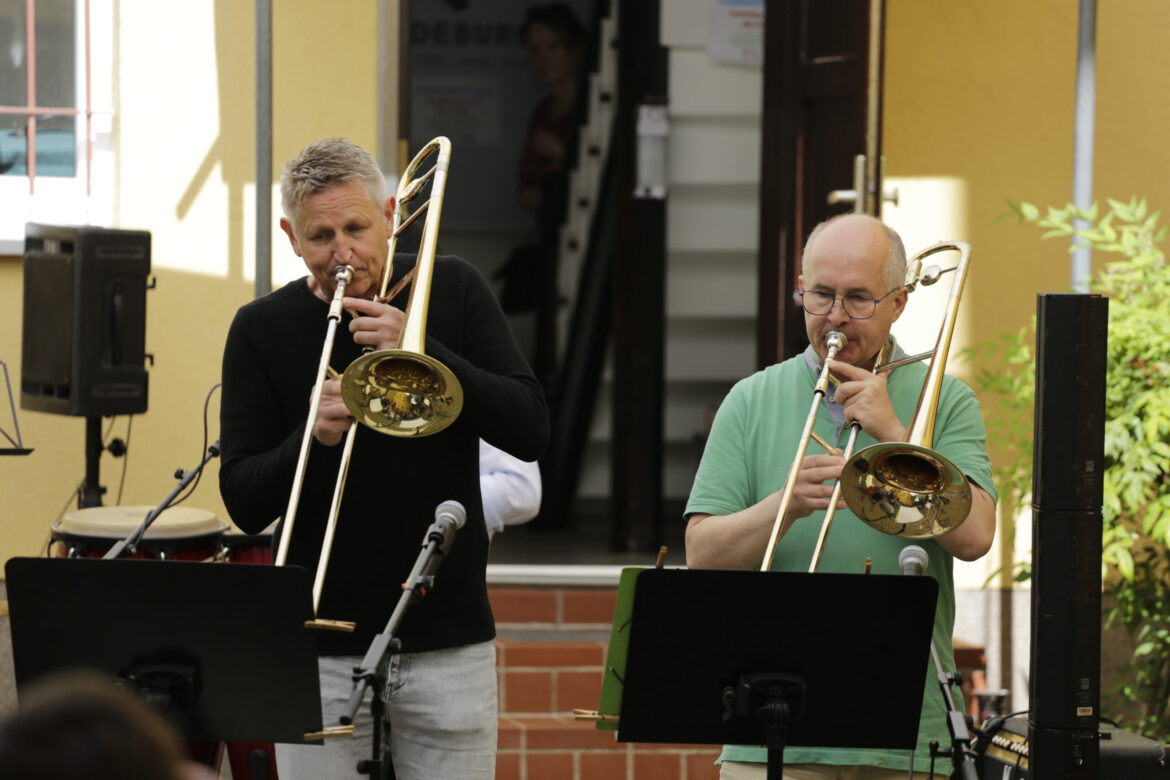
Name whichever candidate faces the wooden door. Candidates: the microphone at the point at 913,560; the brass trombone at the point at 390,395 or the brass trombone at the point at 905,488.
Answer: the microphone

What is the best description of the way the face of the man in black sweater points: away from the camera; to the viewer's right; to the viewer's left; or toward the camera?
toward the camera

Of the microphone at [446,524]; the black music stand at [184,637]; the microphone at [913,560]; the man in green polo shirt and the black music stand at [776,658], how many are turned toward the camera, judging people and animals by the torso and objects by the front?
1

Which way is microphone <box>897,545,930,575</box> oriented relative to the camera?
away from the camera

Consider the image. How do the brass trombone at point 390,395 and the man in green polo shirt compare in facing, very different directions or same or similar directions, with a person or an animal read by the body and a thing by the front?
same or similar directions

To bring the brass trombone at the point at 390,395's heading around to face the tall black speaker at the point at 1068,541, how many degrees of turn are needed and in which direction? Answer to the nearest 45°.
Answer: approximately 90° to its left

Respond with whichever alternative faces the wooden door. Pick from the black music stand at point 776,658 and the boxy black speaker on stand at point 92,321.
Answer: the black music stand

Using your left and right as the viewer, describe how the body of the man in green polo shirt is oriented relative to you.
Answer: facing the viewer

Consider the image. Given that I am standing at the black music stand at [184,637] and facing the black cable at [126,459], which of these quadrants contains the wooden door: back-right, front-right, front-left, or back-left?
front-right

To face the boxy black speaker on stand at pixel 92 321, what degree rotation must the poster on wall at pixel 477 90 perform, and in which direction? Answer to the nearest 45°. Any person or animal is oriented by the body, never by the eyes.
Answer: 0° — it already faces it

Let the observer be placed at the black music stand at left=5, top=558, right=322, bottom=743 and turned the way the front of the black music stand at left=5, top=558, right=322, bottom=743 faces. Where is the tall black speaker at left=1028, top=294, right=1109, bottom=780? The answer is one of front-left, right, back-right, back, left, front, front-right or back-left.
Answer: right

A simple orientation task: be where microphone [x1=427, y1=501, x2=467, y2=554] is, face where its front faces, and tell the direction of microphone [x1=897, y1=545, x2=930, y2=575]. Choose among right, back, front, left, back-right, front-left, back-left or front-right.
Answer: front-right

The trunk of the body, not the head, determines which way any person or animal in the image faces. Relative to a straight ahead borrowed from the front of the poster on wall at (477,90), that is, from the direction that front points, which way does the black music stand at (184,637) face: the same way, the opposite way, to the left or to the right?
the opposite way

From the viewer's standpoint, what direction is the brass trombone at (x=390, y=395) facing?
toward the camera

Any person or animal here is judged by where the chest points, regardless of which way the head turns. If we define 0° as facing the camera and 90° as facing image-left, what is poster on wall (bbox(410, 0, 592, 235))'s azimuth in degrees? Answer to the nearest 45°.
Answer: approximately 0°

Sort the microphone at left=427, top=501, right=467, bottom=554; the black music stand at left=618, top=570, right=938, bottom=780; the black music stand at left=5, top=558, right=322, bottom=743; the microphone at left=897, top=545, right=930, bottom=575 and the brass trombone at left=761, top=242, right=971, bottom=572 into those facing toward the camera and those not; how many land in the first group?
1

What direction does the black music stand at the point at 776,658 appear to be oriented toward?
away from the camera

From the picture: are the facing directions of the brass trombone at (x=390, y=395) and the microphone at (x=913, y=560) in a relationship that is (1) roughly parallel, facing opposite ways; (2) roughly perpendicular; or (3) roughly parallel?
roughly parallel, facing opposite ways

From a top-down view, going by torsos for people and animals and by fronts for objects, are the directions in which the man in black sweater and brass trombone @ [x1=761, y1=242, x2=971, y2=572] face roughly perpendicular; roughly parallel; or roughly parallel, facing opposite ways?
roughly parallel

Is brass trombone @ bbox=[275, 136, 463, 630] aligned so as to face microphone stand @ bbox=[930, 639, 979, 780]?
no
